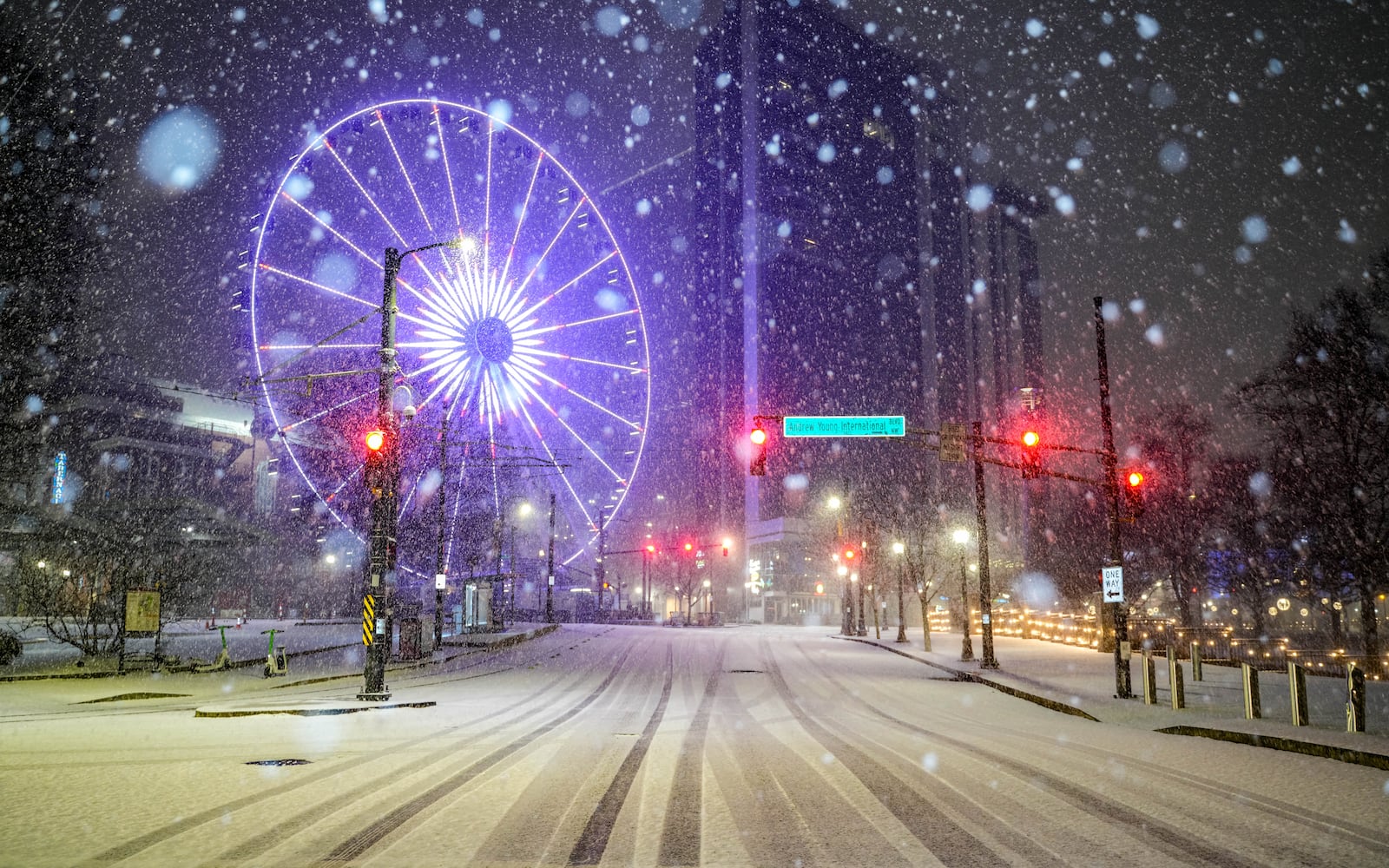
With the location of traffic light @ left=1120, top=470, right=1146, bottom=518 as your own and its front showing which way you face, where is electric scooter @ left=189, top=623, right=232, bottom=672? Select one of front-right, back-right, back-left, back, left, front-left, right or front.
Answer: right

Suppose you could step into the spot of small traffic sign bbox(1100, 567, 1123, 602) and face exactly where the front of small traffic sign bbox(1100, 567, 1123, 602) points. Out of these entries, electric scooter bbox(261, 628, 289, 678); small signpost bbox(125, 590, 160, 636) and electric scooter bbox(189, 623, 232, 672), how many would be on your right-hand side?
3

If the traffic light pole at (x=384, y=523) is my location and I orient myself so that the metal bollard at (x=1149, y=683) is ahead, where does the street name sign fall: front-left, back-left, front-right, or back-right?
front-left

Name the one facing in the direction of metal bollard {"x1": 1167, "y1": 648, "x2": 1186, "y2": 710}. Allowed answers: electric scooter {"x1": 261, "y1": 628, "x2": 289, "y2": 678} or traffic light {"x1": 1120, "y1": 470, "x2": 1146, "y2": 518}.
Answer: the traffic light

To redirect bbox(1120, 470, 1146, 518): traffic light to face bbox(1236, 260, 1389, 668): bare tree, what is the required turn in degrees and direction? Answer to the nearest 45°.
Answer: approximately 135° to its left

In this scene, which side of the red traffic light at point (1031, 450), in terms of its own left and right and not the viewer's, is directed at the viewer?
front

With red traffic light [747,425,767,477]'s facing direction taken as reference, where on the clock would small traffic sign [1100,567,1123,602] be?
The small traffic sign is roughly at 10 o'clock from the red traffic light.

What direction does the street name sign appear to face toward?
toward the camera

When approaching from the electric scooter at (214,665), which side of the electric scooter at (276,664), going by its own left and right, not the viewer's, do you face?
right

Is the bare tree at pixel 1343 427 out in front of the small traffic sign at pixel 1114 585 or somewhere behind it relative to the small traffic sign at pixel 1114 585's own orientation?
behind

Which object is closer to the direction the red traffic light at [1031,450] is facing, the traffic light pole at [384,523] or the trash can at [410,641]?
the traffic light pole

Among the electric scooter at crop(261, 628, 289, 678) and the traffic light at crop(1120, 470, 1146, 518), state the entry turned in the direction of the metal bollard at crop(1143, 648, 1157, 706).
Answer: the traffic light

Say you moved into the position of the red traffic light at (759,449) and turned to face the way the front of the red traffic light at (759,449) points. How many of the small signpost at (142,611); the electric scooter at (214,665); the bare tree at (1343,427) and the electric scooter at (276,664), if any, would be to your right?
3

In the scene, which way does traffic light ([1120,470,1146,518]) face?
toward the camera

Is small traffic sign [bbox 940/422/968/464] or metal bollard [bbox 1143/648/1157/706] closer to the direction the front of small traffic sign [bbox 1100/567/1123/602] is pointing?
the metal bollard

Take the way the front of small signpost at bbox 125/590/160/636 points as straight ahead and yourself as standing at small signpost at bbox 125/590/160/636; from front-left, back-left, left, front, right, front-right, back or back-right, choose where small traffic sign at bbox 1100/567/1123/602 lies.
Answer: front-left

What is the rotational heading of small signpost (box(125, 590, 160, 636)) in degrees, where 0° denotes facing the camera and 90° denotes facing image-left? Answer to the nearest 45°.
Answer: approximately 0°

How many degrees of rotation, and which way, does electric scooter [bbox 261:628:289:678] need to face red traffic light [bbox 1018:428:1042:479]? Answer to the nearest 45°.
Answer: approximately 90° to its left
